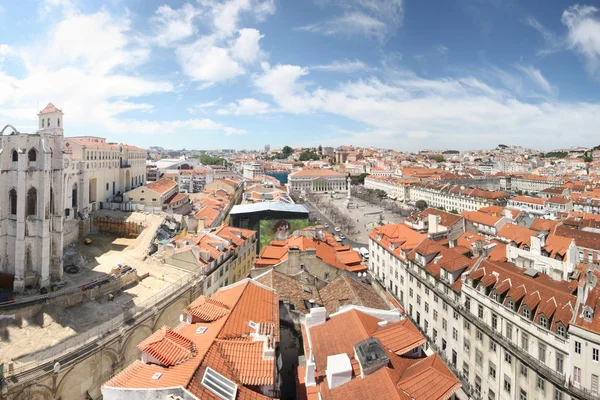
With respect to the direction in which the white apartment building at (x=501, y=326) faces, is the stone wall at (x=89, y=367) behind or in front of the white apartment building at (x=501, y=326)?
in front
